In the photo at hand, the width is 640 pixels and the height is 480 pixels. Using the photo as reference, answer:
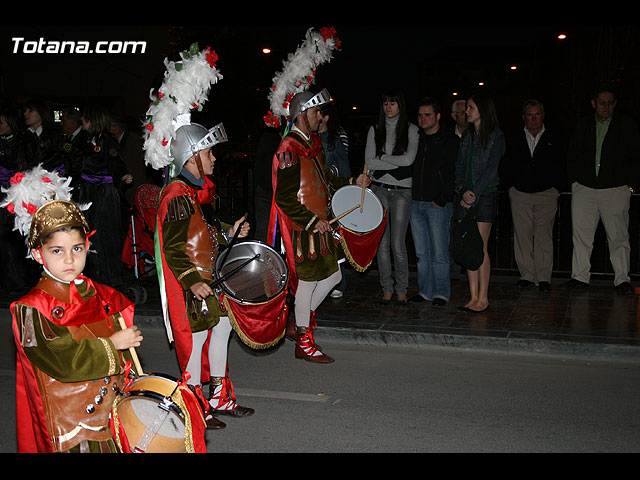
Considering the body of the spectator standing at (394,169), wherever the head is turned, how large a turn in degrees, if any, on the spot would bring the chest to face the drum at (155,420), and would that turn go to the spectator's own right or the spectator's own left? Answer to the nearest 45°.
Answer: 0° — they already face it

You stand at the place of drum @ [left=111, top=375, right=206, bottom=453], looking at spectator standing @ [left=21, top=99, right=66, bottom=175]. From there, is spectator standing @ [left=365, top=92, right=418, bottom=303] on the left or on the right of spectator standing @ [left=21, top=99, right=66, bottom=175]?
right
